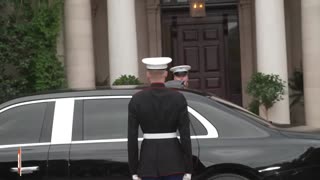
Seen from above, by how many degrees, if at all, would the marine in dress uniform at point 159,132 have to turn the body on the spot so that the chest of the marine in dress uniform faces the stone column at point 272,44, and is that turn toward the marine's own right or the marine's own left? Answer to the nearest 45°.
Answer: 0° — they already face it

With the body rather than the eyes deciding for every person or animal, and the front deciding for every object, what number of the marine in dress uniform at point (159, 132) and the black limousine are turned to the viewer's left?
1

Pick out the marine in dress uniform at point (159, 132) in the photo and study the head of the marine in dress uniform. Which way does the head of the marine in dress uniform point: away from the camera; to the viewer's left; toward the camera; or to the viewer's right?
away from the camera

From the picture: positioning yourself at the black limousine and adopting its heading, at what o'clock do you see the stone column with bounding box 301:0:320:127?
The stone column is roughly at 4 o'clock from the black limousine.

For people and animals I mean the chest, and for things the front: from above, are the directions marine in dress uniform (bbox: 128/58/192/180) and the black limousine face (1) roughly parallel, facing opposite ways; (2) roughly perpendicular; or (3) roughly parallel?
roughly perpendicular

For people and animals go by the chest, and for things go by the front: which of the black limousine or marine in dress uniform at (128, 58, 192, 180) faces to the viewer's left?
the black limousine

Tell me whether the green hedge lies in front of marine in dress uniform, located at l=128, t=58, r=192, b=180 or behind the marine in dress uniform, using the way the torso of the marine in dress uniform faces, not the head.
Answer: in front

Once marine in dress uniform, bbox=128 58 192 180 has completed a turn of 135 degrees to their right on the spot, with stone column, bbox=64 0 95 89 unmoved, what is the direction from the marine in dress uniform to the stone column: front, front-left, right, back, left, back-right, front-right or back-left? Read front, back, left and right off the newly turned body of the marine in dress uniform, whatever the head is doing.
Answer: back-left

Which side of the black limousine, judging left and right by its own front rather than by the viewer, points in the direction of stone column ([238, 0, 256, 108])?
right

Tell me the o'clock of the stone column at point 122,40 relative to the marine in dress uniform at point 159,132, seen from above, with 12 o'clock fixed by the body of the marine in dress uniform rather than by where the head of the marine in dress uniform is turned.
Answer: The stone column is roughly at 12 o'clock from the marine in dress uniform.

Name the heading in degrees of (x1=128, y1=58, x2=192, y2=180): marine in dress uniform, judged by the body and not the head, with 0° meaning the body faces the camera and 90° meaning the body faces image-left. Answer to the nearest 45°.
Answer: approximately 180°

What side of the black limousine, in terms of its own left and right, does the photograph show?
left

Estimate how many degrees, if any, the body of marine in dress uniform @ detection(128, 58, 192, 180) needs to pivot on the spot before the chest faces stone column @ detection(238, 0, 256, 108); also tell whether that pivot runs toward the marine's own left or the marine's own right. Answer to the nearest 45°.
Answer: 0° — they already face it
